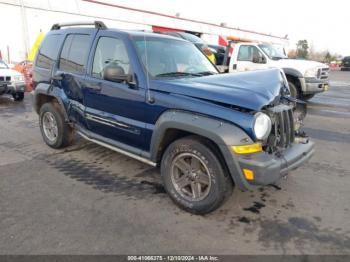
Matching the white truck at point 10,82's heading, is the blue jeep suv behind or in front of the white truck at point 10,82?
in front

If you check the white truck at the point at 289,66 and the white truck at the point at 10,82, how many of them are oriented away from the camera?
0

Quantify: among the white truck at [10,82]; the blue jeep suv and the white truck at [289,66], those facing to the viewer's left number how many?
0

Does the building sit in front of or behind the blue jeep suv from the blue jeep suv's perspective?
behind

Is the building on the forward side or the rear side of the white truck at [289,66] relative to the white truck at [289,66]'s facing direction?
on the rear side

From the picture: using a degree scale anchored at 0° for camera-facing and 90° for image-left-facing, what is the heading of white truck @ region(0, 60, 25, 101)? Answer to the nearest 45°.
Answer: approximately 315°

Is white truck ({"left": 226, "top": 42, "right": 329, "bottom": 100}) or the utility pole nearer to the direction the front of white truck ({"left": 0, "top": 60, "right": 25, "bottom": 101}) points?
the white truck

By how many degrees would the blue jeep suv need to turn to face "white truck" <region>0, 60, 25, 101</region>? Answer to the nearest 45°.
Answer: approximately 180°

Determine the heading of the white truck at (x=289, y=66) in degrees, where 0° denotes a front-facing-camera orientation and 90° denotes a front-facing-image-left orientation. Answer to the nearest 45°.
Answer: approximately 315°

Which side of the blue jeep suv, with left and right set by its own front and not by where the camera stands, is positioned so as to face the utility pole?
back

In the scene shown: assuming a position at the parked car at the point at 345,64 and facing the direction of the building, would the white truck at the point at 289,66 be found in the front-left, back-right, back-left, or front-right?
front-left

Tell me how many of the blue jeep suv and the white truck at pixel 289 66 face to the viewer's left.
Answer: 0

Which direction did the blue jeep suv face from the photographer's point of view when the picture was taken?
facing the viewer and to the right of the viewer
